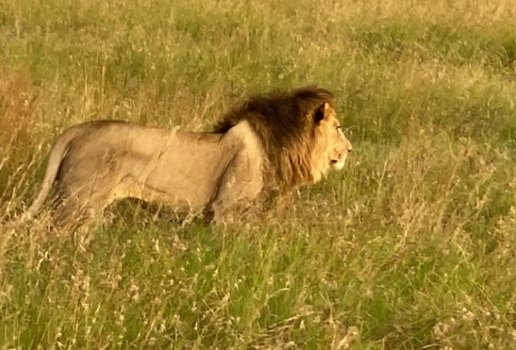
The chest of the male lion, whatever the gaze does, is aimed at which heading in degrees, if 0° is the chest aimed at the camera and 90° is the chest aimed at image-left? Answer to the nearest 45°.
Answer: approximately 270°
